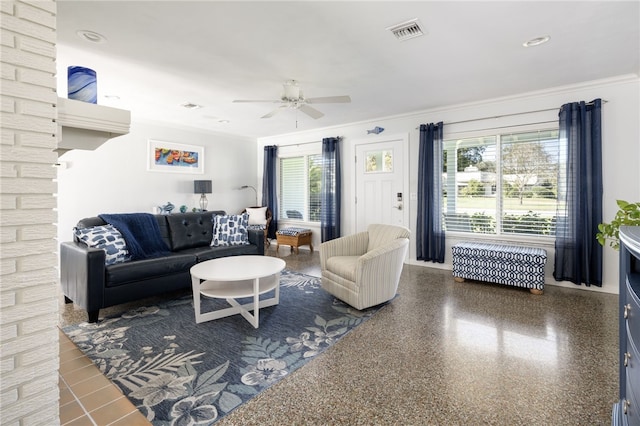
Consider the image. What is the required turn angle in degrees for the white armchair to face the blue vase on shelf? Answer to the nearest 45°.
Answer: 0° — it already faces it

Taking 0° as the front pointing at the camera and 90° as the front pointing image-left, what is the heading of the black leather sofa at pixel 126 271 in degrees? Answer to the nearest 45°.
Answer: approximately 315°

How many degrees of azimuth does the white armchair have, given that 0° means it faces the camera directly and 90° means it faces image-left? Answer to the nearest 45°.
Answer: approximately 45°

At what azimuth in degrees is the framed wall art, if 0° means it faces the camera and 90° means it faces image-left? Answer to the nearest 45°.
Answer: approximately 315°

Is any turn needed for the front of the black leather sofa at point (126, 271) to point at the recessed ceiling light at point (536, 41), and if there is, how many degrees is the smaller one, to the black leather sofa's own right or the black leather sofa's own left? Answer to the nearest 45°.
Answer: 0° — it already faces it

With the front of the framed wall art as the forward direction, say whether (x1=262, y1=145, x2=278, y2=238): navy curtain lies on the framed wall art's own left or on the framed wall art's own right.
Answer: on the framed wall art's own left

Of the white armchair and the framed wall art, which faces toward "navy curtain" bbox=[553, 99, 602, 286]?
the framed wall art

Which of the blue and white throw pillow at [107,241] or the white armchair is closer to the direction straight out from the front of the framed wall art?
the white armchair

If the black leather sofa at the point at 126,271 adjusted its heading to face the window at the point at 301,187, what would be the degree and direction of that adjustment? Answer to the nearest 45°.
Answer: approximately 90° to its left

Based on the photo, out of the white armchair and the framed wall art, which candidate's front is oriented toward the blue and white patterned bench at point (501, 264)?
the framed wall art

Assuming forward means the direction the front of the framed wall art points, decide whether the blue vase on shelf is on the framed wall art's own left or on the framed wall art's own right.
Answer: on the framed wall art's own right

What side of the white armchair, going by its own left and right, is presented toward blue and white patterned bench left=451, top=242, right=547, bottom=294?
back

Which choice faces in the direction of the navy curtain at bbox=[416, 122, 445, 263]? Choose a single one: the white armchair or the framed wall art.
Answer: the framed wall art
